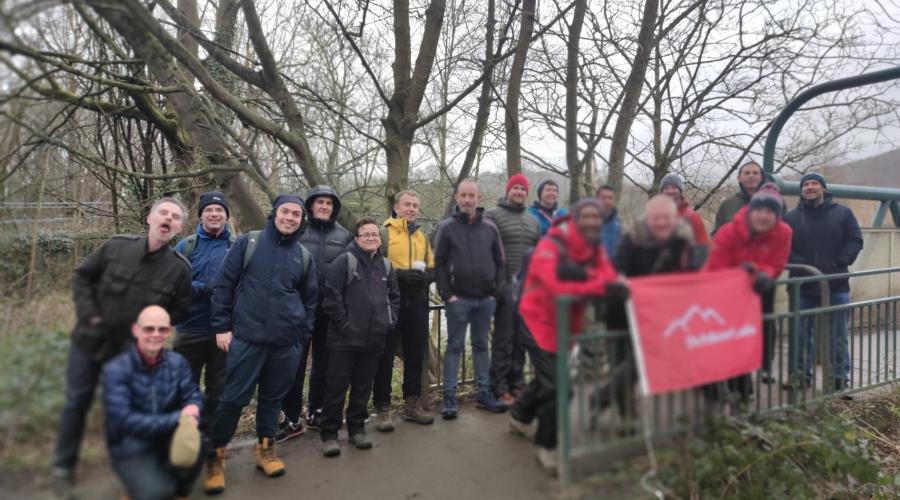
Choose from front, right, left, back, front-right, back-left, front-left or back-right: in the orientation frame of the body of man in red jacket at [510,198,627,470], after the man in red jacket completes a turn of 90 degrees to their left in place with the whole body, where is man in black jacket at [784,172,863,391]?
front

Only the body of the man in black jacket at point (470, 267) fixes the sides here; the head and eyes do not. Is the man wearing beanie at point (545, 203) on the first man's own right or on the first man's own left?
on the first man's own left

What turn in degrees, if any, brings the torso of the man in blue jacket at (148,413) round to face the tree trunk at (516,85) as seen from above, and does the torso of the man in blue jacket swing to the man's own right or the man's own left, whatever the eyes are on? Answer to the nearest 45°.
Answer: approximately 90° to the man's own left

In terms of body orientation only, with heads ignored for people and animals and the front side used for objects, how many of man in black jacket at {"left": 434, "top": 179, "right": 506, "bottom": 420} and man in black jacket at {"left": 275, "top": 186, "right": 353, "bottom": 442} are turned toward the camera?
2

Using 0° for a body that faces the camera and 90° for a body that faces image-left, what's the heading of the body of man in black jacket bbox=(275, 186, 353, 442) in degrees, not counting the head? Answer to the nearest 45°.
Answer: approximately 0°

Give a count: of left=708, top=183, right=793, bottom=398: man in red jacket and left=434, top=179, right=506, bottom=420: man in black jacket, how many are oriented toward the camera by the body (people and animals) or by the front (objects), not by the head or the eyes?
2

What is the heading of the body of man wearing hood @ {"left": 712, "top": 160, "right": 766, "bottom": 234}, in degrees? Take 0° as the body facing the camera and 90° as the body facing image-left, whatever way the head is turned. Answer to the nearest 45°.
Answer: approximately 0°
